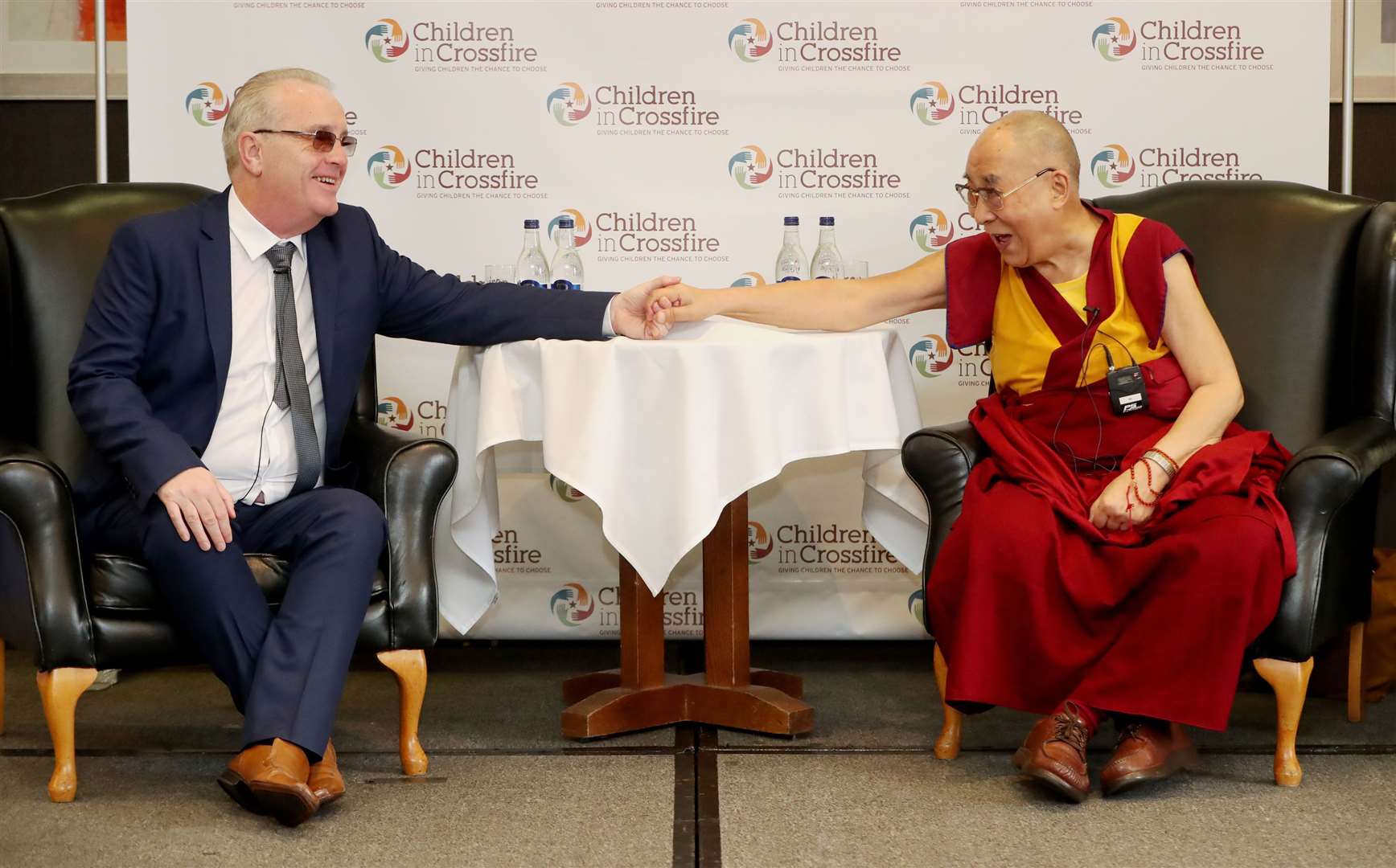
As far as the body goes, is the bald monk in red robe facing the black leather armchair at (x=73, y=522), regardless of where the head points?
no

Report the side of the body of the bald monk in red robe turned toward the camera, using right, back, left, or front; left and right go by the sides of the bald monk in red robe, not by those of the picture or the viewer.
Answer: front

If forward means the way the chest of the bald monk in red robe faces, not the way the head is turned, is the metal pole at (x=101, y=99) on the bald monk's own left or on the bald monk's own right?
on the bald monk's own right

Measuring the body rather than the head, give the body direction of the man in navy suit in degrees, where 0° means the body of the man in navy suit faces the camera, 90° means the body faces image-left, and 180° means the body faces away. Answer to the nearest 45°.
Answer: approximately 315°

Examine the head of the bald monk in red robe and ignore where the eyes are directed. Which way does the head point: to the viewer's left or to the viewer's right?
to the viewer's left

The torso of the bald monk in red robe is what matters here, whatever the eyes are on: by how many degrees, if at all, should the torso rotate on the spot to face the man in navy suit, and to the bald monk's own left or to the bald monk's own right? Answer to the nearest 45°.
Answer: approximately 90° to the bald monk's own right

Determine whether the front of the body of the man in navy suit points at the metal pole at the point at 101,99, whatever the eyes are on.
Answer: no

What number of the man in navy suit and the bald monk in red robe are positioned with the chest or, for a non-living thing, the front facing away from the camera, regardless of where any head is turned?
0

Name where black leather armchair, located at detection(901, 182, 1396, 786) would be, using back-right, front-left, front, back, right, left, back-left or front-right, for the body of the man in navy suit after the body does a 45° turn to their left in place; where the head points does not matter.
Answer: front

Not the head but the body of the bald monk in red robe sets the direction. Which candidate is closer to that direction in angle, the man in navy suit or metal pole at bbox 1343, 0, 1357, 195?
the man in navy suit

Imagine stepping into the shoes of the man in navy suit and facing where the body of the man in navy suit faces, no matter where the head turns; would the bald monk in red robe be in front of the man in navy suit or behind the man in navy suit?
in front
